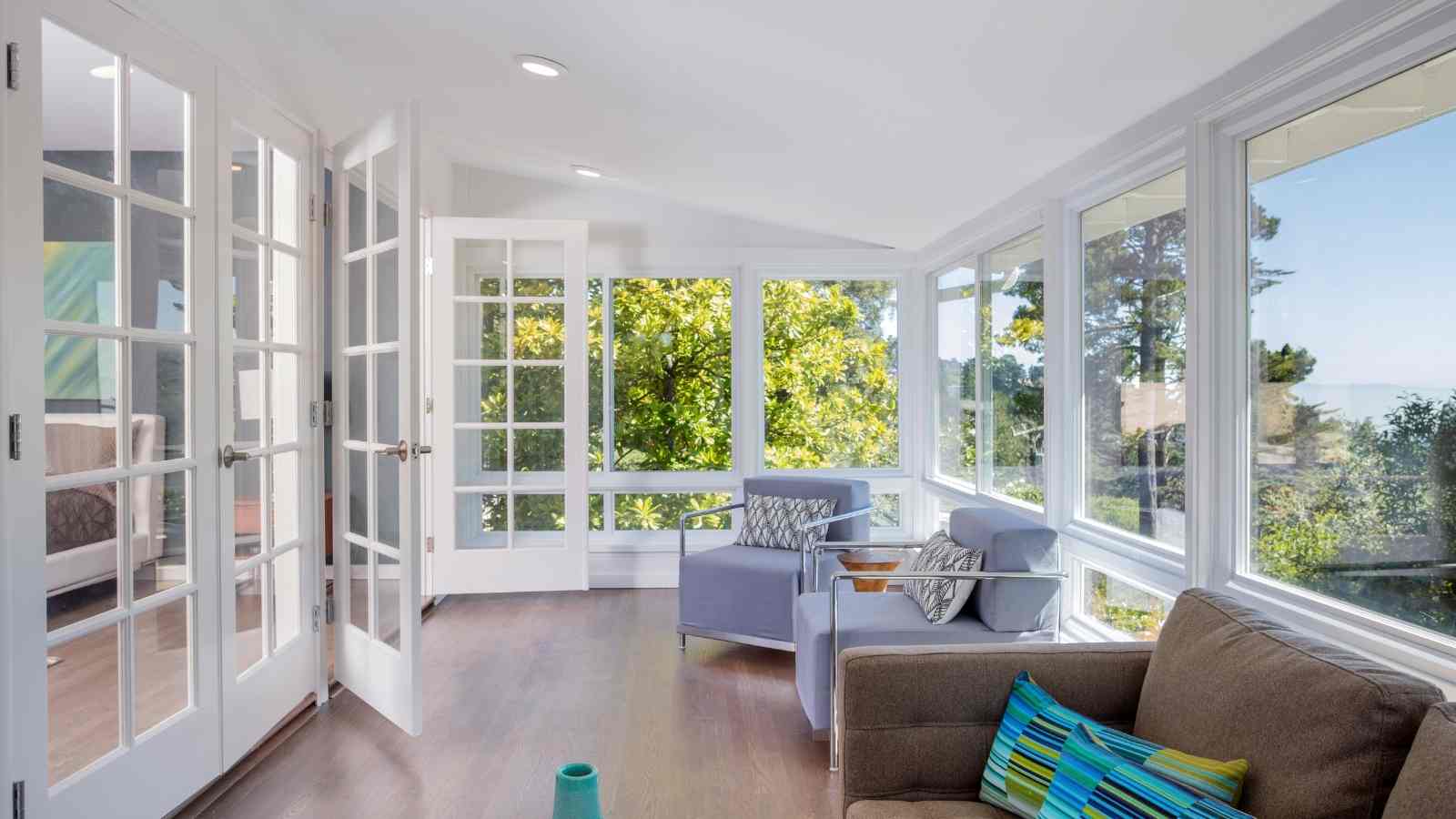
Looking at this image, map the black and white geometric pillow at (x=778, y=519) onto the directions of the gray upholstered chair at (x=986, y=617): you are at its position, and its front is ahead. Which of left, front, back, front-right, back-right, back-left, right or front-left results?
front-right

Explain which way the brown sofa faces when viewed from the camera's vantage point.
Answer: facing the viewer and to the left of the viewer

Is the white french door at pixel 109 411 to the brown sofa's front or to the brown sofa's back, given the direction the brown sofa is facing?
to the front

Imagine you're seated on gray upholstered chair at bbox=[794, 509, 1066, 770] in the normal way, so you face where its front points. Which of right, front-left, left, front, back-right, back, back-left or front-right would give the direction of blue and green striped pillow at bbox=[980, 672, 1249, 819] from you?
left

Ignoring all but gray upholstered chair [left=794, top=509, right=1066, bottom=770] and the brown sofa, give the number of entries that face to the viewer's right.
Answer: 0

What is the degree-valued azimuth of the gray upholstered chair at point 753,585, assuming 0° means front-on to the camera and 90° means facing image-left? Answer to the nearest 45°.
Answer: approximately 45°

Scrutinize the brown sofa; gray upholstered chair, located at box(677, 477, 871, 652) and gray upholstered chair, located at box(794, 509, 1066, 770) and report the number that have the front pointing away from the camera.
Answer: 0

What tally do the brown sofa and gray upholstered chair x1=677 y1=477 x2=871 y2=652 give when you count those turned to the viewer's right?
0

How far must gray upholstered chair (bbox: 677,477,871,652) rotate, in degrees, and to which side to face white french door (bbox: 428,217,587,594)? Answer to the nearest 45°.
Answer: approximately 90° to its right

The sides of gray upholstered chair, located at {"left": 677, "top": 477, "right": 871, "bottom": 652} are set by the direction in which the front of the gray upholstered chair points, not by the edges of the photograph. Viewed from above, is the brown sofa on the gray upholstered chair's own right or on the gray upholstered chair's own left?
on the gray upholstered chair's own left

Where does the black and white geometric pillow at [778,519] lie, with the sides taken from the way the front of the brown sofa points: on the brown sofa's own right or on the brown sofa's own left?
on the brown sofa's own right

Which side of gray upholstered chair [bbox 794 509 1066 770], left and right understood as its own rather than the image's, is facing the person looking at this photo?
left
